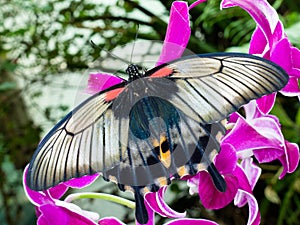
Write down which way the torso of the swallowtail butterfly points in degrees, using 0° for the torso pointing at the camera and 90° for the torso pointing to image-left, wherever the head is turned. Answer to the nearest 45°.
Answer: approximately 180°
